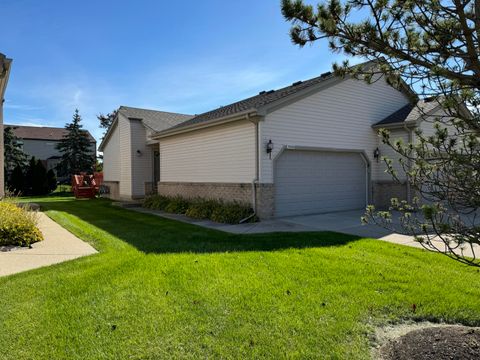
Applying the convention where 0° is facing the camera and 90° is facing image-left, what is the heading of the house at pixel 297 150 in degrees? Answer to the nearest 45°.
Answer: approximately 315°

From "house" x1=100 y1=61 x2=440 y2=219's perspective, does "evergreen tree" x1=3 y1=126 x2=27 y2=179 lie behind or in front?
behind

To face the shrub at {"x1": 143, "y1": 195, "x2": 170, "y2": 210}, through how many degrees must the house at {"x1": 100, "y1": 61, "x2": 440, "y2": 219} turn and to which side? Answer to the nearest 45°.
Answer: approximately 135° to its right

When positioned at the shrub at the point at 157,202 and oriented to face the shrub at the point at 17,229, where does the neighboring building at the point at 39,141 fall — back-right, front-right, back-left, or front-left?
back-right

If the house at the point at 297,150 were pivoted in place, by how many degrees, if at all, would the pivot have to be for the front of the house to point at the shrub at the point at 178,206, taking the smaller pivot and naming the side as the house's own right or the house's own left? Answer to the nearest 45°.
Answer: approximately 135° to the house's own right

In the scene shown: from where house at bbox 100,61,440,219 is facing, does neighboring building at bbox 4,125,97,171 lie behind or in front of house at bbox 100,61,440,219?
behind

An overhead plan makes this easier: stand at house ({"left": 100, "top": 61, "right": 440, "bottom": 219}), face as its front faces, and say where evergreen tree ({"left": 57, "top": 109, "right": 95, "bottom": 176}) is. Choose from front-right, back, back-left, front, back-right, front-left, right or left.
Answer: back

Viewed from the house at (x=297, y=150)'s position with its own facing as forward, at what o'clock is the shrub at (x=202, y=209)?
The shrub is roughly at 4 o'clock from the house.

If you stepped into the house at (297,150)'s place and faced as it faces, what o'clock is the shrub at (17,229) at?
The shrub is roughly at 3 o'clock from the house.

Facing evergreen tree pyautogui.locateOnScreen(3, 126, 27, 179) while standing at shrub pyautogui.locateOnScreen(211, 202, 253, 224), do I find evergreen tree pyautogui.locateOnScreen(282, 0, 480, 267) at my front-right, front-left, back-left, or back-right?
back-left

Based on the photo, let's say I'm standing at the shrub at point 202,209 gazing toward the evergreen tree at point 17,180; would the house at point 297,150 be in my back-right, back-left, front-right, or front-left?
back-right
